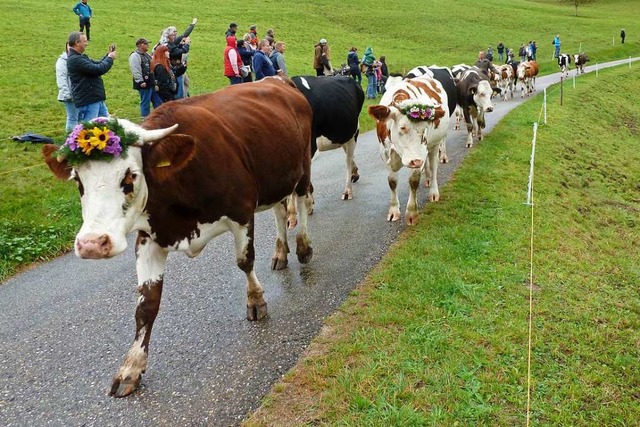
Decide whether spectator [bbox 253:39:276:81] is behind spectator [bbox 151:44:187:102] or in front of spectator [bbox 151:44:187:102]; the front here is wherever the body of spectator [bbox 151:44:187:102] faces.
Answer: in front

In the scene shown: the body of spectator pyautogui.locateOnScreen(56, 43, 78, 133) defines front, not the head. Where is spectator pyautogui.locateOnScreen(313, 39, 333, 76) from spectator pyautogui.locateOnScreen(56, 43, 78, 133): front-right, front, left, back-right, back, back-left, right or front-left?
front-left

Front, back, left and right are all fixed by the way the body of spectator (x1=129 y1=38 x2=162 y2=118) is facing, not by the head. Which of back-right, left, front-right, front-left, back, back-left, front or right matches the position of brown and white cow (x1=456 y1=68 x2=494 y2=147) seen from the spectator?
front-left

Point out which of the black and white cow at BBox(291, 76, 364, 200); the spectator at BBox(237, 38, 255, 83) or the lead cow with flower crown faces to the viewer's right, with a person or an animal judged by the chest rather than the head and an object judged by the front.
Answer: the spectator

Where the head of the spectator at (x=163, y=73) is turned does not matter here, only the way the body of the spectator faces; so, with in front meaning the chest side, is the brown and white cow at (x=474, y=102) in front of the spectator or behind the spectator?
in front

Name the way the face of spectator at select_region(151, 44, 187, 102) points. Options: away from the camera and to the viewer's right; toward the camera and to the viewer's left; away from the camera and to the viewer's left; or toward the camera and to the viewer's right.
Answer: away from the camera and to the viewer's right

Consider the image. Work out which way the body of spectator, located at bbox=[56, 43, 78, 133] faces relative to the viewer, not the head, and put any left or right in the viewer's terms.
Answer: facing to the right of the viewer

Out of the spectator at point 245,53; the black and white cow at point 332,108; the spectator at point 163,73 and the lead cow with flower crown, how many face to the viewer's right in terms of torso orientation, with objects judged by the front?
2

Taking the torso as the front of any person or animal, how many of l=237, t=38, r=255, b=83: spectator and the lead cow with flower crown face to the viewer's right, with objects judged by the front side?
1

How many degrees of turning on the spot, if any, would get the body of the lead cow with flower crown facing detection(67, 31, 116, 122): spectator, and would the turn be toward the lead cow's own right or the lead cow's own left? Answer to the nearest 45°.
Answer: approximately 135° to the lead cow's own right

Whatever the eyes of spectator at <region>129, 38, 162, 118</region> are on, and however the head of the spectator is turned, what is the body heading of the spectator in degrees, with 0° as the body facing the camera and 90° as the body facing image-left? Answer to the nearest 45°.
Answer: approximately 315°

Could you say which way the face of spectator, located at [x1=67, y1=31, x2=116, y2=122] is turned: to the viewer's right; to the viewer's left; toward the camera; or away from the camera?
to the viewer's right
